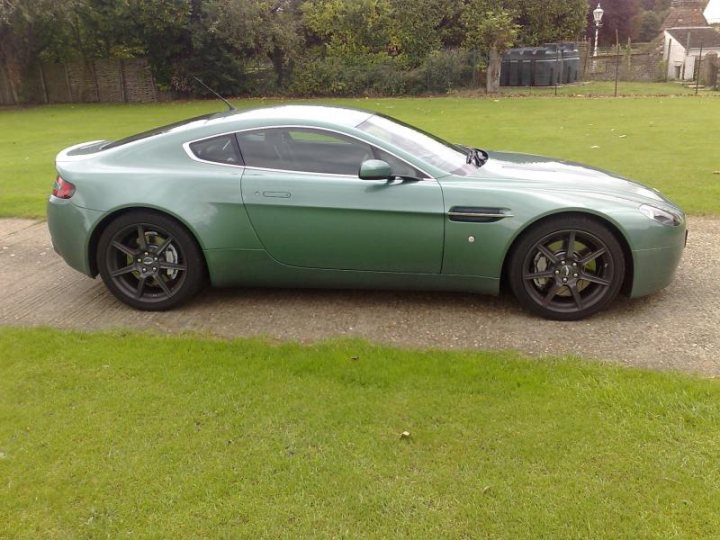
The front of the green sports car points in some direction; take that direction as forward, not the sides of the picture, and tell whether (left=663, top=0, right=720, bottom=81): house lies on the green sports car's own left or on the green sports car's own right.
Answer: on the green sports car's own left

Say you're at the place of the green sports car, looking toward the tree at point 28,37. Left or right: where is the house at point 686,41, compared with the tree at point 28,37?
right

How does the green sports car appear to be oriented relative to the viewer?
to the viewer's right

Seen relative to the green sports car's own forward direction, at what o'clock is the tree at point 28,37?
The tree is roughly at 8 o'clock from the green sports car.

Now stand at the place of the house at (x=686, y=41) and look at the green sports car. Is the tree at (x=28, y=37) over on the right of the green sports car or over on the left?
right

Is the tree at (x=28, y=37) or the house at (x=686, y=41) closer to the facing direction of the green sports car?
the house
